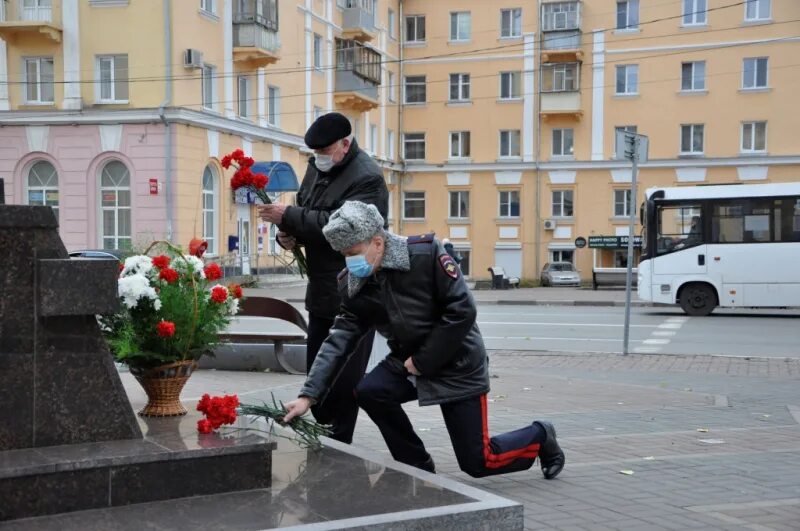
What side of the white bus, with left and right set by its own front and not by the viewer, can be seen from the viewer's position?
left

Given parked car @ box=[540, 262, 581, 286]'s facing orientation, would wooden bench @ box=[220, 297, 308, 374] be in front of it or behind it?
in front

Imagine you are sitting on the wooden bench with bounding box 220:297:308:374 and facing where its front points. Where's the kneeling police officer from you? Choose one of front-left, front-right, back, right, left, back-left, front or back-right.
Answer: front-left

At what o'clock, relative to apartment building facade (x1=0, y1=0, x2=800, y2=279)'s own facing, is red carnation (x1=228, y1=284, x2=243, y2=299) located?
The red carnation is roughly at 12 o'clock from the apartment building facade.

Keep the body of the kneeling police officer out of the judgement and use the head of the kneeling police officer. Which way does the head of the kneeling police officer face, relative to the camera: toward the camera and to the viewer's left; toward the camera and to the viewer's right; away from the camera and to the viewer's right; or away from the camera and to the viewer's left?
toward the camera and to the viewer's left

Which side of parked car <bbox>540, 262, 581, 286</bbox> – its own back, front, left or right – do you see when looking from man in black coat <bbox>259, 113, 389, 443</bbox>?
front

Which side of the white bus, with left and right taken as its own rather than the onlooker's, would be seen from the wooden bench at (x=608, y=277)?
right

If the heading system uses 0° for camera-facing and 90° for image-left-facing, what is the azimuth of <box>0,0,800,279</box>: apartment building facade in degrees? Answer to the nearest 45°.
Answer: approximately 0°

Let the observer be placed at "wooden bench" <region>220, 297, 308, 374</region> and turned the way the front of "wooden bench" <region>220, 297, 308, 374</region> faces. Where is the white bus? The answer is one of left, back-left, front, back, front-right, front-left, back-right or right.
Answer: back

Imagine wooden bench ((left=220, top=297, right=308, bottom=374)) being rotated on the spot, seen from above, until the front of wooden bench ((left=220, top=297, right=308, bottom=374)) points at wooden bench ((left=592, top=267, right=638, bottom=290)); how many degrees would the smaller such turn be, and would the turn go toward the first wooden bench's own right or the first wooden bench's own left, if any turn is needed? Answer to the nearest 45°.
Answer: approximately 180°

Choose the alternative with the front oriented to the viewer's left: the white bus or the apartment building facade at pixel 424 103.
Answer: the white bus

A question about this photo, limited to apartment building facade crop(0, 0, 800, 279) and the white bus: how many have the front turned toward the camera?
1
